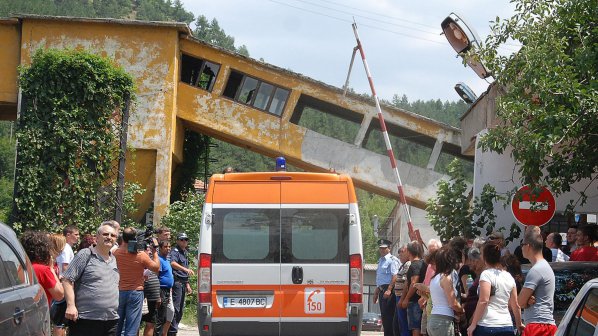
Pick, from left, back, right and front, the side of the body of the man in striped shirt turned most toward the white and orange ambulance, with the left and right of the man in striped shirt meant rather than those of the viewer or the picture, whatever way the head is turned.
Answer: left

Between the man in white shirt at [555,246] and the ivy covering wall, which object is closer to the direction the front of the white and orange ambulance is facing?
the ivy covering wall

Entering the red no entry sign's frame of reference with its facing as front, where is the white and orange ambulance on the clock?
The white and orange ambulance is roughly at 2 o'clock from the red no entry sign.

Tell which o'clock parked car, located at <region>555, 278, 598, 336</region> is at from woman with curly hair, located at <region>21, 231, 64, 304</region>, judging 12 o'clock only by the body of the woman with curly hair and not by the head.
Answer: The parked car is roughly at 3 o'clock from the woman with curly hair.

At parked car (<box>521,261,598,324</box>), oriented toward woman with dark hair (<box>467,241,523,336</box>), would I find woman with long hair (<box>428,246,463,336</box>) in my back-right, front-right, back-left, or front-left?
front-right

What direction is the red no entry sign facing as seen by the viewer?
toward the camera

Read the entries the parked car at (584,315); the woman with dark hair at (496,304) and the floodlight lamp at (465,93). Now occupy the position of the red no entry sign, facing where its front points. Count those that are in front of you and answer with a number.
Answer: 2

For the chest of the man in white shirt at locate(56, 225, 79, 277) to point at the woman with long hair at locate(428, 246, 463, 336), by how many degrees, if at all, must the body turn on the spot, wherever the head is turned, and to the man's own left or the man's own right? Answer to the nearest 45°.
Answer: approximately 45° to the man's own right

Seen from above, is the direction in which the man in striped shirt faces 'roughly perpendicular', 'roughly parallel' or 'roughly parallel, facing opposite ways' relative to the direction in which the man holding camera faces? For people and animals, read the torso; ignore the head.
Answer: roughly perpendicular

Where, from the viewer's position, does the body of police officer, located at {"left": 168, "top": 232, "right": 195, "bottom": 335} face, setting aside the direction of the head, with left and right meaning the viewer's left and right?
facing the viewer and to the right of the viewer
